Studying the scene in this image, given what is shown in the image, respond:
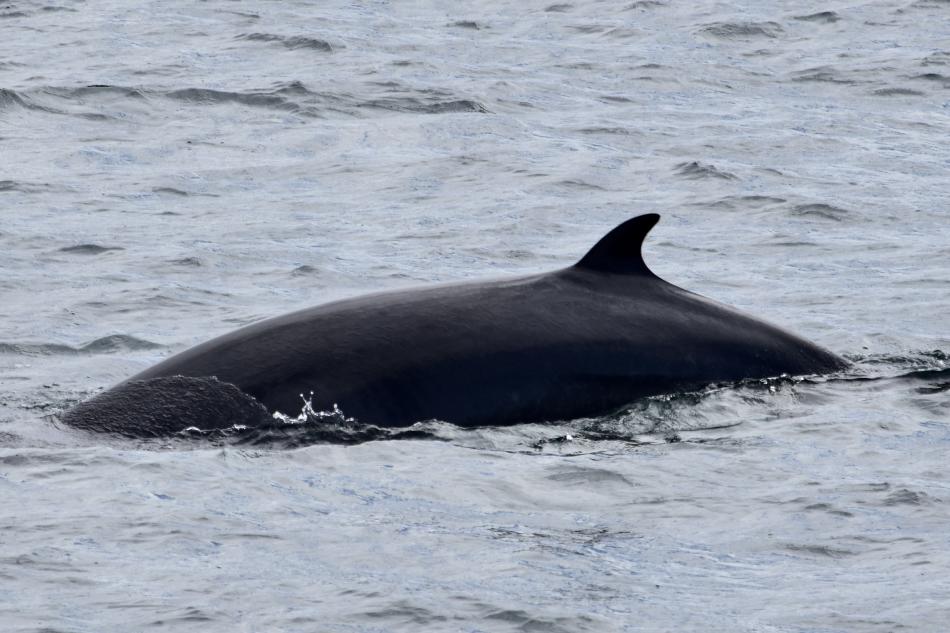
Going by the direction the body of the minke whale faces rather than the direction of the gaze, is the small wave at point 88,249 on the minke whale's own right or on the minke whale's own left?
on the minke whale's own right

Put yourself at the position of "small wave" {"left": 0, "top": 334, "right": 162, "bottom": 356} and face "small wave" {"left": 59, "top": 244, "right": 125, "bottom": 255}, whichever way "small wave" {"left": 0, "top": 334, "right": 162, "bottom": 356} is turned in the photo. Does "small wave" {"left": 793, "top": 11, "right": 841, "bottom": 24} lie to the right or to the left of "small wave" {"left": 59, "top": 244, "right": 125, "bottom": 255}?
right

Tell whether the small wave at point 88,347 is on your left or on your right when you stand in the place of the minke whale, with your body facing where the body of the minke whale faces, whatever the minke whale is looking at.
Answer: on your right

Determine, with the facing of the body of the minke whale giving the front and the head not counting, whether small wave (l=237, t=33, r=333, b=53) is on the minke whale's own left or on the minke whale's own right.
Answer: on the minke whale's own right

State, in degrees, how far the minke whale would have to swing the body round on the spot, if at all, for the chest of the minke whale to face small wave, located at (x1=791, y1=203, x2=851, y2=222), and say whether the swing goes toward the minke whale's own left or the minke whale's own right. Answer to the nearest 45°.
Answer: approximately 135° to the minke whale's own right

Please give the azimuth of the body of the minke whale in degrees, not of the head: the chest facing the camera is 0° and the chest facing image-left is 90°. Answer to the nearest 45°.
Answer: approximately 90°

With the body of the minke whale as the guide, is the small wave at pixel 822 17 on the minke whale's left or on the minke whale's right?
on the minke whale's right

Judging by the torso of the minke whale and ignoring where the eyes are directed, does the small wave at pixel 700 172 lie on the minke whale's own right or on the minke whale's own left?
on the minke whale's own right

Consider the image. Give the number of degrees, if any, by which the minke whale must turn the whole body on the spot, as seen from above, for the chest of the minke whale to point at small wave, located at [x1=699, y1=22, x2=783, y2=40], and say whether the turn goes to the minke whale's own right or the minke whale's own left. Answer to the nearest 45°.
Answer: approximately 90° to the minke whale's own right

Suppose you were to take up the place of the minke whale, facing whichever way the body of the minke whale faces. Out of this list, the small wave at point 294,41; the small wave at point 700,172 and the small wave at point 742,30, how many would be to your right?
3
